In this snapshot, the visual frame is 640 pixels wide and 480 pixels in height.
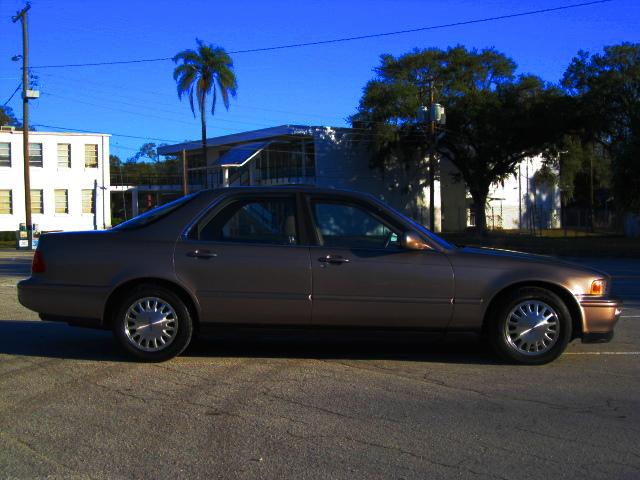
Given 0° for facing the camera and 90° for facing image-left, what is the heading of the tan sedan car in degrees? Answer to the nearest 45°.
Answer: approximately 270°

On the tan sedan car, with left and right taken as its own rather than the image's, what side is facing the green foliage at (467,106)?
left

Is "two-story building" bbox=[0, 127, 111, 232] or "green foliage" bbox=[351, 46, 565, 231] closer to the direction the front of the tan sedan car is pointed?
the green foliage

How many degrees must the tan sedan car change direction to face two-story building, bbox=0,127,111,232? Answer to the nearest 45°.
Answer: approximately 135° to its left
